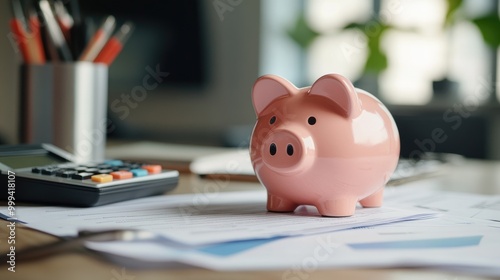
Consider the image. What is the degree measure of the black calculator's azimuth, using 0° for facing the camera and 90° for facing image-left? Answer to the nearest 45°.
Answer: approximately 315°

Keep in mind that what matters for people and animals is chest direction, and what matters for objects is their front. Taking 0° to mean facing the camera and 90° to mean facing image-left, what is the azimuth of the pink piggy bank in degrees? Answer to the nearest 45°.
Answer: approximately 45°

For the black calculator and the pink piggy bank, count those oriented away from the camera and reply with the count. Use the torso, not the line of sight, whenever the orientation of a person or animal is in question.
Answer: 0
